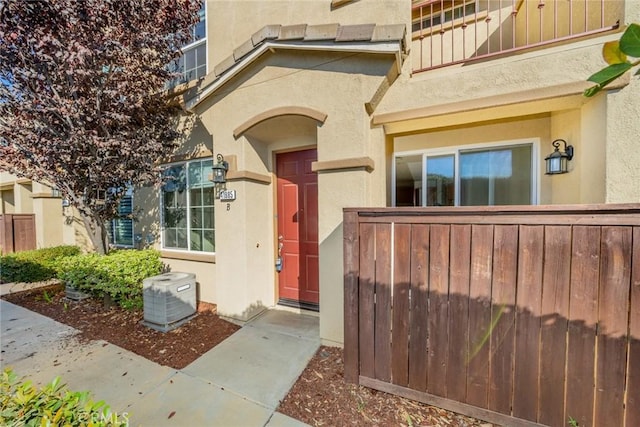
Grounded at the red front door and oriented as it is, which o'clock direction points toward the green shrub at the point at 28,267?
The green shrub is roughly at 2 o'clock from the red front door.

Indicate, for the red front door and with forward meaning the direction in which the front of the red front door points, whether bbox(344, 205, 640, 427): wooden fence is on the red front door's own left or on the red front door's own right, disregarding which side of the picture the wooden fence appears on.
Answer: on the red front door's own left

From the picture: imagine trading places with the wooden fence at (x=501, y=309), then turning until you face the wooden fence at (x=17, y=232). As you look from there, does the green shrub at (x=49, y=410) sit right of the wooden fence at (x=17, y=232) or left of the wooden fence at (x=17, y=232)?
left

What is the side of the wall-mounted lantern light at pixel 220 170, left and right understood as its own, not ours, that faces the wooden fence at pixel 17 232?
right

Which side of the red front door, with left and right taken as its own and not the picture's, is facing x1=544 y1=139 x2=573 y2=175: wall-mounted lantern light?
left

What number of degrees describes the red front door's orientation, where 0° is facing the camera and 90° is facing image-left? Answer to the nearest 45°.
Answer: approximately 45°
